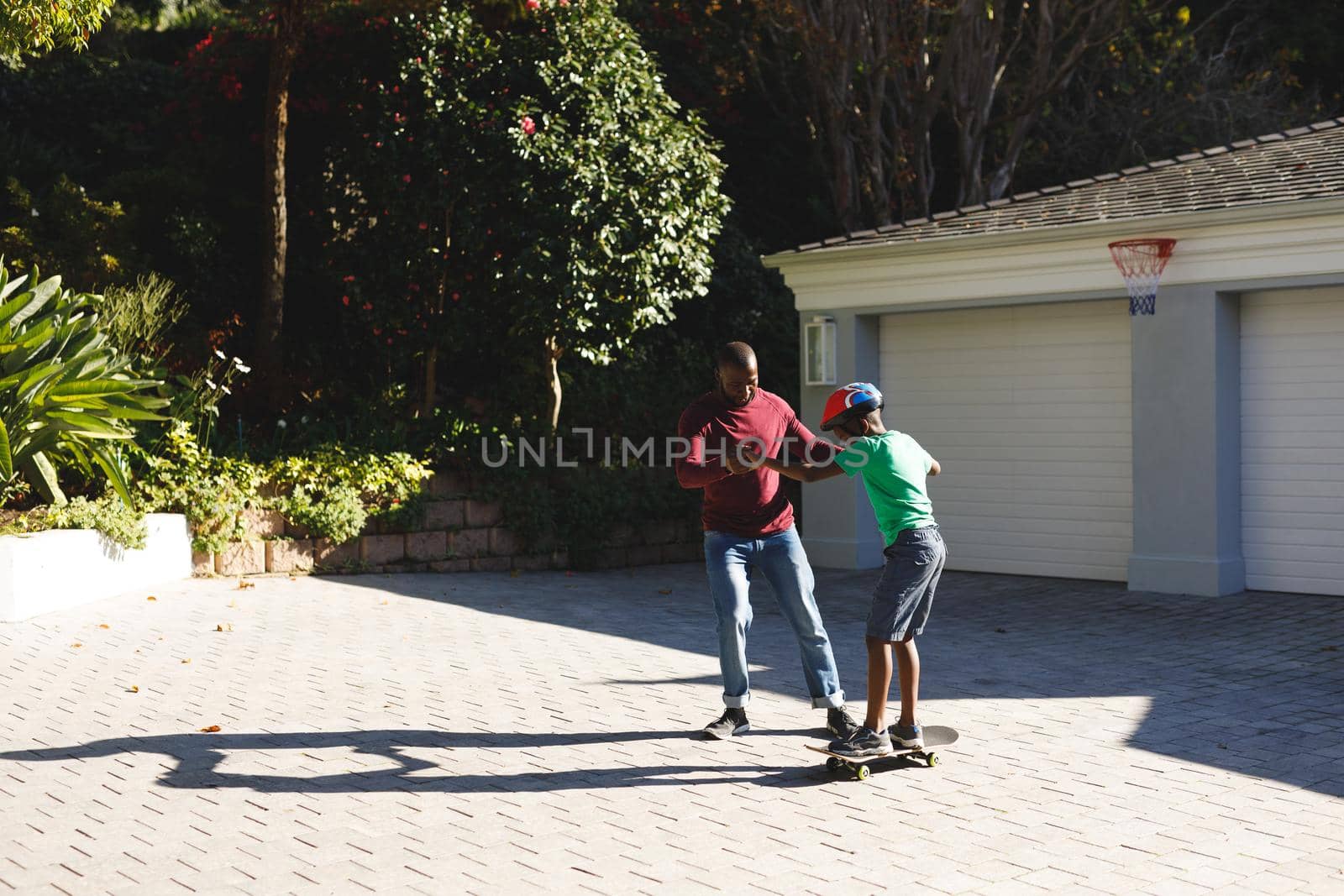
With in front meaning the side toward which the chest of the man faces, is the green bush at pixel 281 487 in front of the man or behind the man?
behind

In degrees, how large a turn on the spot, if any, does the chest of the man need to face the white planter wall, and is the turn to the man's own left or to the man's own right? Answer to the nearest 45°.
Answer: approximately 135° to the man's own right

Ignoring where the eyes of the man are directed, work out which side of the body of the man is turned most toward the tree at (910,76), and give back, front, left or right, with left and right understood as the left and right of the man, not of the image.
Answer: back

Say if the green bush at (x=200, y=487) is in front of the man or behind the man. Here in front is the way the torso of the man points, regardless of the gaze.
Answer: behind

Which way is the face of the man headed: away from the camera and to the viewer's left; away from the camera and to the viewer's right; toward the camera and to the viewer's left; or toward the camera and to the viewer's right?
toward the camera and to the viewer's right

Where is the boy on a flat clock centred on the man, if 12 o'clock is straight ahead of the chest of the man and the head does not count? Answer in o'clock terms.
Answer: The boy is roughly at 10 o'clock from the man.

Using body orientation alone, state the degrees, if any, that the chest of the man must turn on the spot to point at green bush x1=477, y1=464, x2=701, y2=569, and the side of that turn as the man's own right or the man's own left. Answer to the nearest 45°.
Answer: approximately 180°

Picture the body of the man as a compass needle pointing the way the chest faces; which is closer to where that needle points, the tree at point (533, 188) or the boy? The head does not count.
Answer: the boy

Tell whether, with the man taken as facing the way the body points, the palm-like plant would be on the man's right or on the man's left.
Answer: on the man's right

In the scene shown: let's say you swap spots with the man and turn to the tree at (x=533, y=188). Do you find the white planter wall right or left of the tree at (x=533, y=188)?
left

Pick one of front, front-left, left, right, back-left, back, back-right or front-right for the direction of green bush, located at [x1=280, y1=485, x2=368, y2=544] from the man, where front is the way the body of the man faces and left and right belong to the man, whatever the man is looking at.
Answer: back-right

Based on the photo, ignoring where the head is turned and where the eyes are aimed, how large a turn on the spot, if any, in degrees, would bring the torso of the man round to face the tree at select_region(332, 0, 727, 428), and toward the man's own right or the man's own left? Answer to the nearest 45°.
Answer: approximately 180°

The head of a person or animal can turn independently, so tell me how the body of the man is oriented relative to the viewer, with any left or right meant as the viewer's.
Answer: facing the viewer

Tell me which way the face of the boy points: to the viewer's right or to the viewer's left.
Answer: to the viewer's left

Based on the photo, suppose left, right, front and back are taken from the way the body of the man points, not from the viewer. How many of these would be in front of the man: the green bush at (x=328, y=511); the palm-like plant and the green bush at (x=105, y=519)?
0
